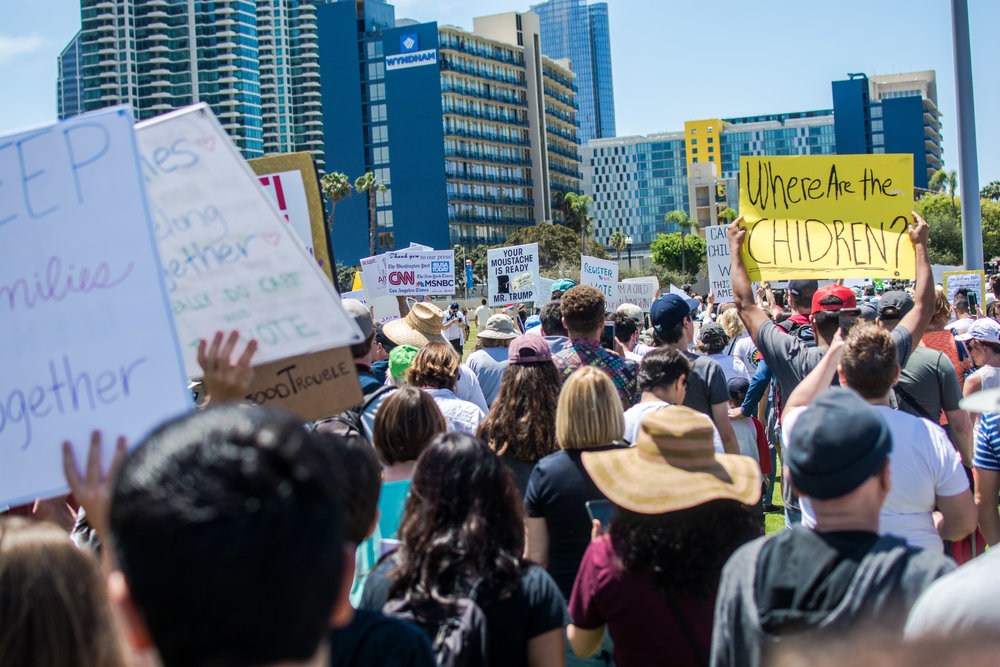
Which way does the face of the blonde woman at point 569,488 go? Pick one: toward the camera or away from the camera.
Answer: away from the camera

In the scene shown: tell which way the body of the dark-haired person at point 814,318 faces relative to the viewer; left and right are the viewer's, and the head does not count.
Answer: facing away from the viewer

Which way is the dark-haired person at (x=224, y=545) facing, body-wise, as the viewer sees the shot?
away from the camera

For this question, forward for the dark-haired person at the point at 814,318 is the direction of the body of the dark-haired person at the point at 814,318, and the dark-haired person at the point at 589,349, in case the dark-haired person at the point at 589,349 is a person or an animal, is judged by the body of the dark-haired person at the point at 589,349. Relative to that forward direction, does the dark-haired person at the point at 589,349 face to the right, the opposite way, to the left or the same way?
the same way

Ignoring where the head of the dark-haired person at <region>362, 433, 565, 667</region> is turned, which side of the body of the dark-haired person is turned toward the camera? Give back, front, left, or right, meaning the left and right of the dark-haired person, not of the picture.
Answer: back

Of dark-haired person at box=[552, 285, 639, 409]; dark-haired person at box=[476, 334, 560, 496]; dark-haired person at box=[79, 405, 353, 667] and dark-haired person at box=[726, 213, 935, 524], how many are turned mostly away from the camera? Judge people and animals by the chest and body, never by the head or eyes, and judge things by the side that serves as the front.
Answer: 4

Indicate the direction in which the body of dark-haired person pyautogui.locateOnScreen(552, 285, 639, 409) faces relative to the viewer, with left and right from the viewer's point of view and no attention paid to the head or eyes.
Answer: facing away from the viewer

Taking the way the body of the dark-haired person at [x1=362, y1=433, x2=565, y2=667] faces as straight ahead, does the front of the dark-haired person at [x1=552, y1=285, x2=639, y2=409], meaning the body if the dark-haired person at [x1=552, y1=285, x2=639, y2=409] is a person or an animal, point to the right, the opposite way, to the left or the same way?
the same way

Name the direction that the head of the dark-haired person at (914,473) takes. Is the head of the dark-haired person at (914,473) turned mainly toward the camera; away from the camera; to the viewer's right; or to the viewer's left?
away from the camera

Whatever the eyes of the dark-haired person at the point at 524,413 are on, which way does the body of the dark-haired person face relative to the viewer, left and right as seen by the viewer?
facing away from the viewer

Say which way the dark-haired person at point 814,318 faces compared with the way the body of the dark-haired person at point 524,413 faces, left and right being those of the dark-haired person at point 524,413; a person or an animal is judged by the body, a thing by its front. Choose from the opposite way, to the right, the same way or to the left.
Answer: the same way

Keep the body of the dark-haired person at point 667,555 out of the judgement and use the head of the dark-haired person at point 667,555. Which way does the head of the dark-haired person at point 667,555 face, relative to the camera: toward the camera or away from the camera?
away from the camera

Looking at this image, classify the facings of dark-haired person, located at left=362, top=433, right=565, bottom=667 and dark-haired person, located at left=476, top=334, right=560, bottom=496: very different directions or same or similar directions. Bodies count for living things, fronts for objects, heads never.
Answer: same or similar directions

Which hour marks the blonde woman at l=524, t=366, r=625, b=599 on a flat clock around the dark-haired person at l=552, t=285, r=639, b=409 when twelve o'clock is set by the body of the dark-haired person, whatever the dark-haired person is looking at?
The blonde woman is roughly at 6 o'clock from the dark-haired person.
